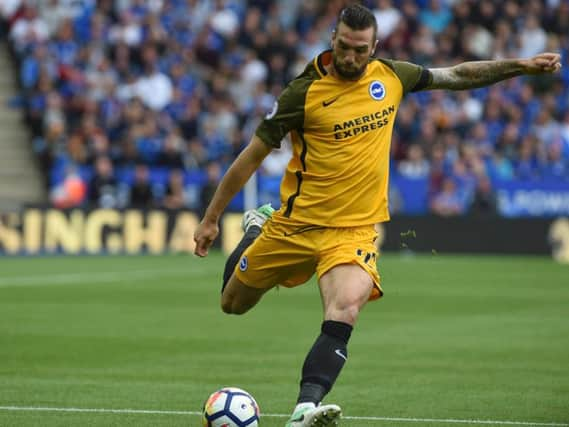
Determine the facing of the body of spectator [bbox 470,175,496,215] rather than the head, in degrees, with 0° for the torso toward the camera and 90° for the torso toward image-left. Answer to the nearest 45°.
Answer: approximately 0°

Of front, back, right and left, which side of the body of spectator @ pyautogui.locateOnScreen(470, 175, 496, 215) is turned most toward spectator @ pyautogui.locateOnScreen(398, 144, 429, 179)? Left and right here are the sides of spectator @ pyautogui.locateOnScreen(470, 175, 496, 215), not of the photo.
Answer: right

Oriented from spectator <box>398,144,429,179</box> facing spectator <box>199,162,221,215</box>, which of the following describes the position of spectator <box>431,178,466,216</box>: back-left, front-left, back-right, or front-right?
back-left

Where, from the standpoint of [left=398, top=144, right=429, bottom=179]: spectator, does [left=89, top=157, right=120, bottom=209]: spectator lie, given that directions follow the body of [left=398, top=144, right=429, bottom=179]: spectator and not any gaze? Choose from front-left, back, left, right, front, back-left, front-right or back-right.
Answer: right

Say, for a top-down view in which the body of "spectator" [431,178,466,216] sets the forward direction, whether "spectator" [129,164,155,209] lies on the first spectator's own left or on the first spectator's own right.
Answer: on the first spectator's own right

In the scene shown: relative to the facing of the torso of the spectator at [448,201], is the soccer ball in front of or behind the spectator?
in front

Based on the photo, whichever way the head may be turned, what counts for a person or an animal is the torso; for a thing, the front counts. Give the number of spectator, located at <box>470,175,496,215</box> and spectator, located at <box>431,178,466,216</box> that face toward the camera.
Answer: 2

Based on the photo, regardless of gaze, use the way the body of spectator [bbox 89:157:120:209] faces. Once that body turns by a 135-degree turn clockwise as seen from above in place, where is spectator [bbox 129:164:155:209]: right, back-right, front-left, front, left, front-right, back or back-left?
back-right

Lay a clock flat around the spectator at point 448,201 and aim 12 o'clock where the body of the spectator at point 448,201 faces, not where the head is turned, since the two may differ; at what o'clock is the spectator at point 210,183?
the spectator at point 210,183 is roughly at 3 o'clock from the spectator at point 448,201.

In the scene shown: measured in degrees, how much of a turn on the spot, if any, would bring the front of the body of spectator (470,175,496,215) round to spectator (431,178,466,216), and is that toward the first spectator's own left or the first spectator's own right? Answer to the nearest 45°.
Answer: approximately 90° to the first spectator's own right

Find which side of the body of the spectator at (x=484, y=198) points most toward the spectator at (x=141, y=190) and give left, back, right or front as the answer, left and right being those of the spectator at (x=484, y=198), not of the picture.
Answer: right
